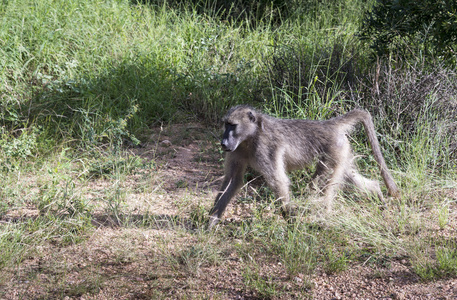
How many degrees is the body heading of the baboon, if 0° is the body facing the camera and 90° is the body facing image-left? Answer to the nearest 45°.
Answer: approximately 90°

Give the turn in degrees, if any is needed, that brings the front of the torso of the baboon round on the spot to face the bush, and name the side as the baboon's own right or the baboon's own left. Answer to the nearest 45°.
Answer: approximately 135° to the baboon's own right
